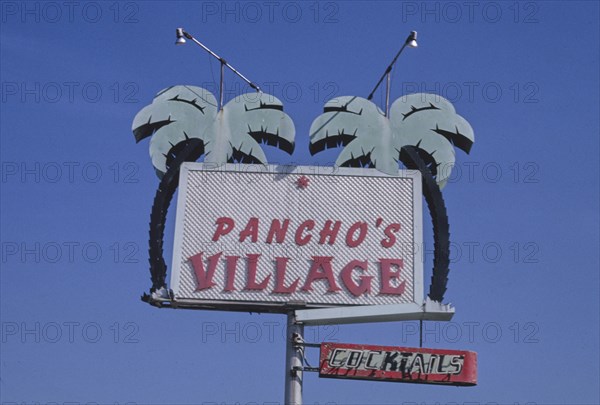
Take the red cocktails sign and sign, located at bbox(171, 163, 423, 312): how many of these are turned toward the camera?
2

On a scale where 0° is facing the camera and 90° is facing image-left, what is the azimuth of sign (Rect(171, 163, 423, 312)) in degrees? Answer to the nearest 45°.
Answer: approximately 0°

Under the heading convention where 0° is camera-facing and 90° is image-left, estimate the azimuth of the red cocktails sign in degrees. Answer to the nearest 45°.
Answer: approximately 0°
